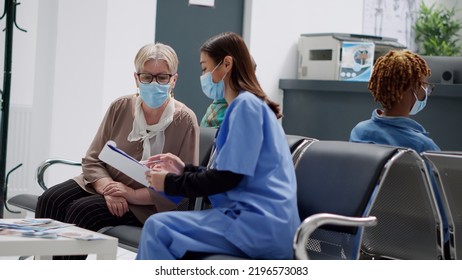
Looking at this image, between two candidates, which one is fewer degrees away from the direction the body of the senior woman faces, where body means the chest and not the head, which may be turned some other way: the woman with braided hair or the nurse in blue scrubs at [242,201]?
the nurse in blue scrubs

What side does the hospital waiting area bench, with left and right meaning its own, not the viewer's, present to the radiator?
right

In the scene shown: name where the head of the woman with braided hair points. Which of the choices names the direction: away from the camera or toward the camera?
away from the camera

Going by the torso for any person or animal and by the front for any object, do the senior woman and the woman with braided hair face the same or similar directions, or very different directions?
very different directions

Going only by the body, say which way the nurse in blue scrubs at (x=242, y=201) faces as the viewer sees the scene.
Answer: to the viewer's left

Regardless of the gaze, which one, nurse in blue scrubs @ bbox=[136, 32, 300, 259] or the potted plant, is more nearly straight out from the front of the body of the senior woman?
the nurse in blue scrubs

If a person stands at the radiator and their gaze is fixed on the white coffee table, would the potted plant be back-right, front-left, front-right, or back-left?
back-left

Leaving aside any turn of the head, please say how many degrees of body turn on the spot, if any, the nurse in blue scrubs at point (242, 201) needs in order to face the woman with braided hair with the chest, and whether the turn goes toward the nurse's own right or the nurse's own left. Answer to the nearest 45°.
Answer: approximately 135° to the nurse's own right

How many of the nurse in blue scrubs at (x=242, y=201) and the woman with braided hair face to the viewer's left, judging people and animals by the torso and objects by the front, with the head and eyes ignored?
1

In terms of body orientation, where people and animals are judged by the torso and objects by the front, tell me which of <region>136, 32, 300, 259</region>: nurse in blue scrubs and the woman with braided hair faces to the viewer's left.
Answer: the nurse in blue scrubs
